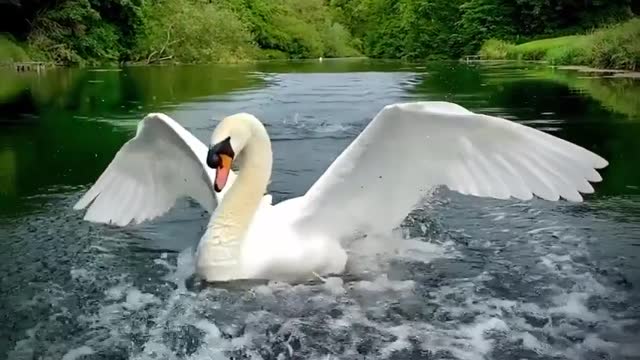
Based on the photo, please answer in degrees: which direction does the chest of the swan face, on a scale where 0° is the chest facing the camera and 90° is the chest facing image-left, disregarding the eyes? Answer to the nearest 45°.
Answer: approximately 45°
